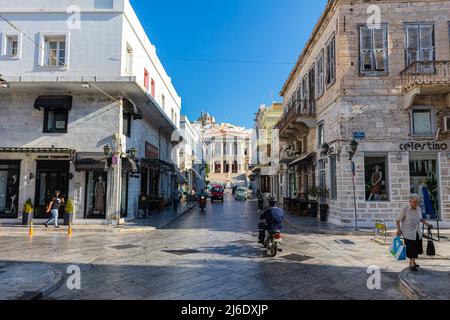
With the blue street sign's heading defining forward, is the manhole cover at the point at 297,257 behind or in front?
in front

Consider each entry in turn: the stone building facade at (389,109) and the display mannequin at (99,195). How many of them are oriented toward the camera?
2

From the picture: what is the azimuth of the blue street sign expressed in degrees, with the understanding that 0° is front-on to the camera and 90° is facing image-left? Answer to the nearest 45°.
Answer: approximately 0°

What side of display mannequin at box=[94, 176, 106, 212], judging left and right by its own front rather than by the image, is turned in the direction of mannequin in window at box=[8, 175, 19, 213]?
right

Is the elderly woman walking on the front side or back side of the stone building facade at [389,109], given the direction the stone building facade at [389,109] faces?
on the front side

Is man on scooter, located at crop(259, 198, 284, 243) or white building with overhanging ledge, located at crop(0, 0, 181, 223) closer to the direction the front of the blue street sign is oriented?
the man on scooter
